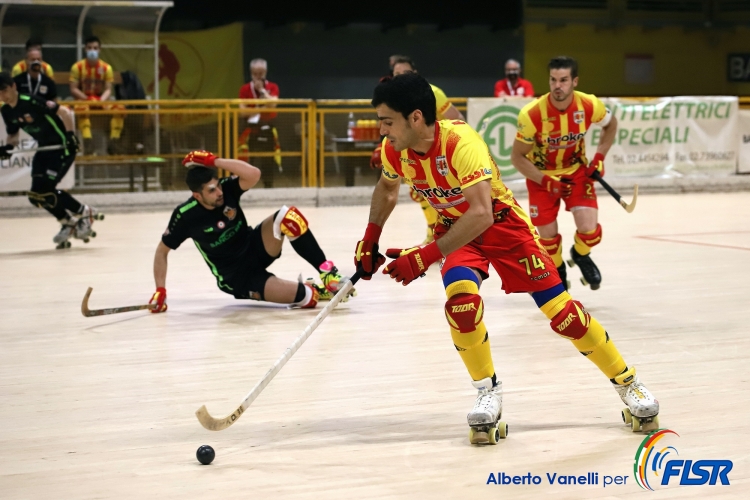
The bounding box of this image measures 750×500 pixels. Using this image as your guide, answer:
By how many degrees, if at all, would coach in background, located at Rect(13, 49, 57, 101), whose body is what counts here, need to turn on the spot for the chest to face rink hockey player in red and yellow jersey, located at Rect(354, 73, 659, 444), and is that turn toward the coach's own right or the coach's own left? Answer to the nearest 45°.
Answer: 0° — they already face them

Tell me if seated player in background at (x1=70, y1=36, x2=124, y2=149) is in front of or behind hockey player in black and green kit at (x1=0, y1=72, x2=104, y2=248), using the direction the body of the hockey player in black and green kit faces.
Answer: behind

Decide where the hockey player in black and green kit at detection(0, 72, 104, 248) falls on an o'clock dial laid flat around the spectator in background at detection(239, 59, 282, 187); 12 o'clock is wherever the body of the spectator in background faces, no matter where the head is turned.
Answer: The hockey player in black and green kit is roughly at 1 o'clock from the spectator in background.

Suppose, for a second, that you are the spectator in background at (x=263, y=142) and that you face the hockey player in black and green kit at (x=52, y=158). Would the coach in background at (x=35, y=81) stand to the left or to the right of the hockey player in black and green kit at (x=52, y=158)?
right

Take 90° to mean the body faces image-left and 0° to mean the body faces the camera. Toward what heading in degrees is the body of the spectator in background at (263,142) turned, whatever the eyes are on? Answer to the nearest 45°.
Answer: approximately 0°

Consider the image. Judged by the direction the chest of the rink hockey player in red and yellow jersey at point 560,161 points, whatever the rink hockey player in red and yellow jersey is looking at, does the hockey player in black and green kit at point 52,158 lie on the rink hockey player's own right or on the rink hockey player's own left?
on the rink hockey player's own right

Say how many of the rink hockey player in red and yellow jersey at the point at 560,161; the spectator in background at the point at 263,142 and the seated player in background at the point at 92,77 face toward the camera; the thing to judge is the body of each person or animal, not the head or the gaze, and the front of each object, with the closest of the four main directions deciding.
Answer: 3

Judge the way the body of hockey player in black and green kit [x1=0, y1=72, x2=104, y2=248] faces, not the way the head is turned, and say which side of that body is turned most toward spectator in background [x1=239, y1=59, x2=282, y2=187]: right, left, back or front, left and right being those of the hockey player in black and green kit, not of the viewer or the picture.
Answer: back

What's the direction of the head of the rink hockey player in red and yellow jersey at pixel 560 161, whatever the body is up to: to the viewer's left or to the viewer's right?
to the viewer's left
